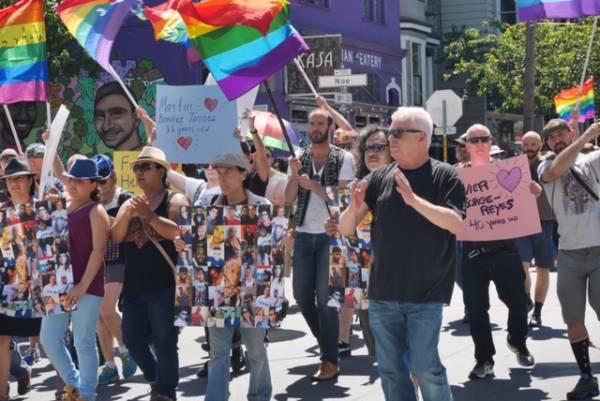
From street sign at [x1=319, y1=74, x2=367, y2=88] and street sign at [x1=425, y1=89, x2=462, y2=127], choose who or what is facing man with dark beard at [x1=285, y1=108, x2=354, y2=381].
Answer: street sign at [x1=319, y1=74, x2=367, y2=88]

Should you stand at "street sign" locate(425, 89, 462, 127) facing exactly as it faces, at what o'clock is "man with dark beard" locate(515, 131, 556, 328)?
The man with dark beard is roughly at 6 o'clock from the street sign.

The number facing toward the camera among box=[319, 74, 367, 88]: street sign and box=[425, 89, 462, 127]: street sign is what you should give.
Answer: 1

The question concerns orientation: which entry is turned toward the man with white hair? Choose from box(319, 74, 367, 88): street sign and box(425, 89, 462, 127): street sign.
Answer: box(319, 74, 367, 88): street sign

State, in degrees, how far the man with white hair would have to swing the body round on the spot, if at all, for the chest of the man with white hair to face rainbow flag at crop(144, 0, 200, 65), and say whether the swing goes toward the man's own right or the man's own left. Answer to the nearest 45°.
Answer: approximately 90° to the man's own right

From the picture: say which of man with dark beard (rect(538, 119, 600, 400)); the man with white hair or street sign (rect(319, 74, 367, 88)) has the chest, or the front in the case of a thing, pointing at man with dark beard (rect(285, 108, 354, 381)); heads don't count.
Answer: the street sign

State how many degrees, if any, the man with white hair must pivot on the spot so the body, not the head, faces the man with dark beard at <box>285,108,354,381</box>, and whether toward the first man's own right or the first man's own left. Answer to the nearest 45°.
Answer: approximately 135° to the first man's own right

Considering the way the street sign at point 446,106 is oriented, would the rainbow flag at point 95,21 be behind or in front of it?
behind

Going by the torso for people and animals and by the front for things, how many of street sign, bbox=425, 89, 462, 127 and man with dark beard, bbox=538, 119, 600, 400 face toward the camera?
1

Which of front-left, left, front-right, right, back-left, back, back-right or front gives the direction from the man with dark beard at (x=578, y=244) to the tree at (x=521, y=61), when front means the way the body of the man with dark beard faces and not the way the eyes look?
back

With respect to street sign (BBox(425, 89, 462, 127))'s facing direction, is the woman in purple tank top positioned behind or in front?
behind

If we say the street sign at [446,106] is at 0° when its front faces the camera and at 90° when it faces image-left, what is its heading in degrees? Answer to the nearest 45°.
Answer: approximately 180°

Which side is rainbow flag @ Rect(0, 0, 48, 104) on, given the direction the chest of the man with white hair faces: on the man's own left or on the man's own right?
on the man's own right

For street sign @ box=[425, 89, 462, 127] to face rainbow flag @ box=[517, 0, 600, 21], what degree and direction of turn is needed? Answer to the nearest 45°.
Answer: approximately 180°
